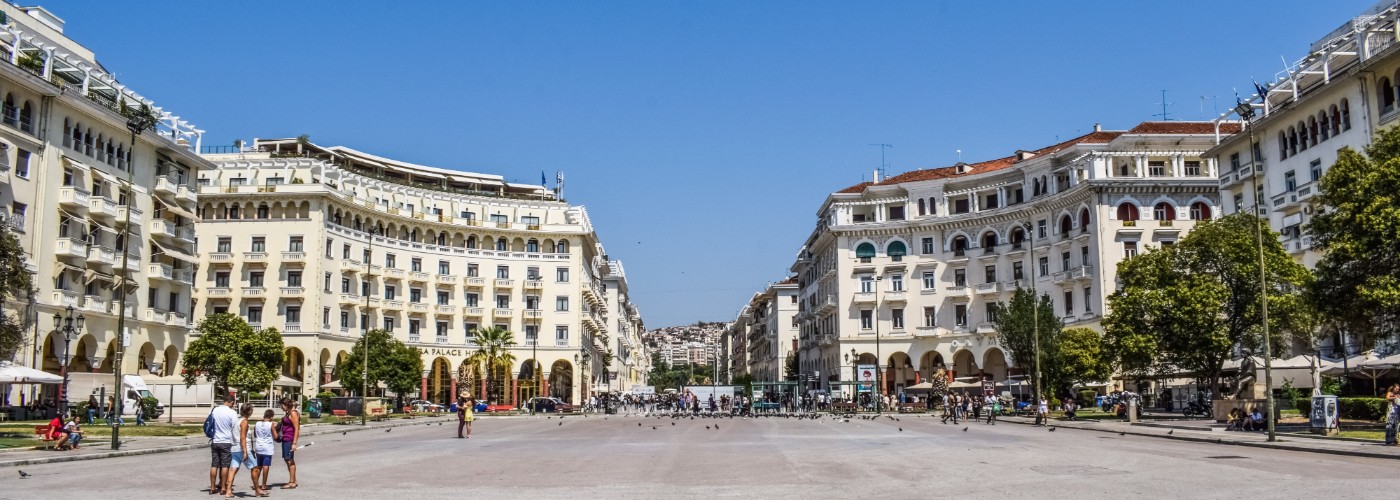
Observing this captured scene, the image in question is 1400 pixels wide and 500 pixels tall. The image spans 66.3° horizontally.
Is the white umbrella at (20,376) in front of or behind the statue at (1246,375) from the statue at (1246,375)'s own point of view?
in front

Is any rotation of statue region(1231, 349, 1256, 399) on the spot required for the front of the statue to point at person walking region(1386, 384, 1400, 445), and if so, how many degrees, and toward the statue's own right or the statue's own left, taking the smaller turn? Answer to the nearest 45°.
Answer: approximately 90° to the statue's own left

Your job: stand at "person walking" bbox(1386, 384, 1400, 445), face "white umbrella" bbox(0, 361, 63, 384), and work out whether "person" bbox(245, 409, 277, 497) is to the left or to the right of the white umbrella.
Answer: left

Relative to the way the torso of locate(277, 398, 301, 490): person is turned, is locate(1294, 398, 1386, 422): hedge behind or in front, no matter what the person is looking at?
behind

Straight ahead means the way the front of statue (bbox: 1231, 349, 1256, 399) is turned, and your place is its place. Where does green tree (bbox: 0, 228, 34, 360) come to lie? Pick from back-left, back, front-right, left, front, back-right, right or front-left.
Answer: front-left

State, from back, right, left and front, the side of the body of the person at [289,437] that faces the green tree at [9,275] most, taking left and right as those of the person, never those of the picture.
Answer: right

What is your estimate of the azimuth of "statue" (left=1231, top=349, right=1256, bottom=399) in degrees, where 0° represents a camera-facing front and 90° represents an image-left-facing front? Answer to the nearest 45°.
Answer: approximately 90°
